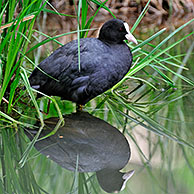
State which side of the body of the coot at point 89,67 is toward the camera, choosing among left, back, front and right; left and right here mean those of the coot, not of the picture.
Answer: right
